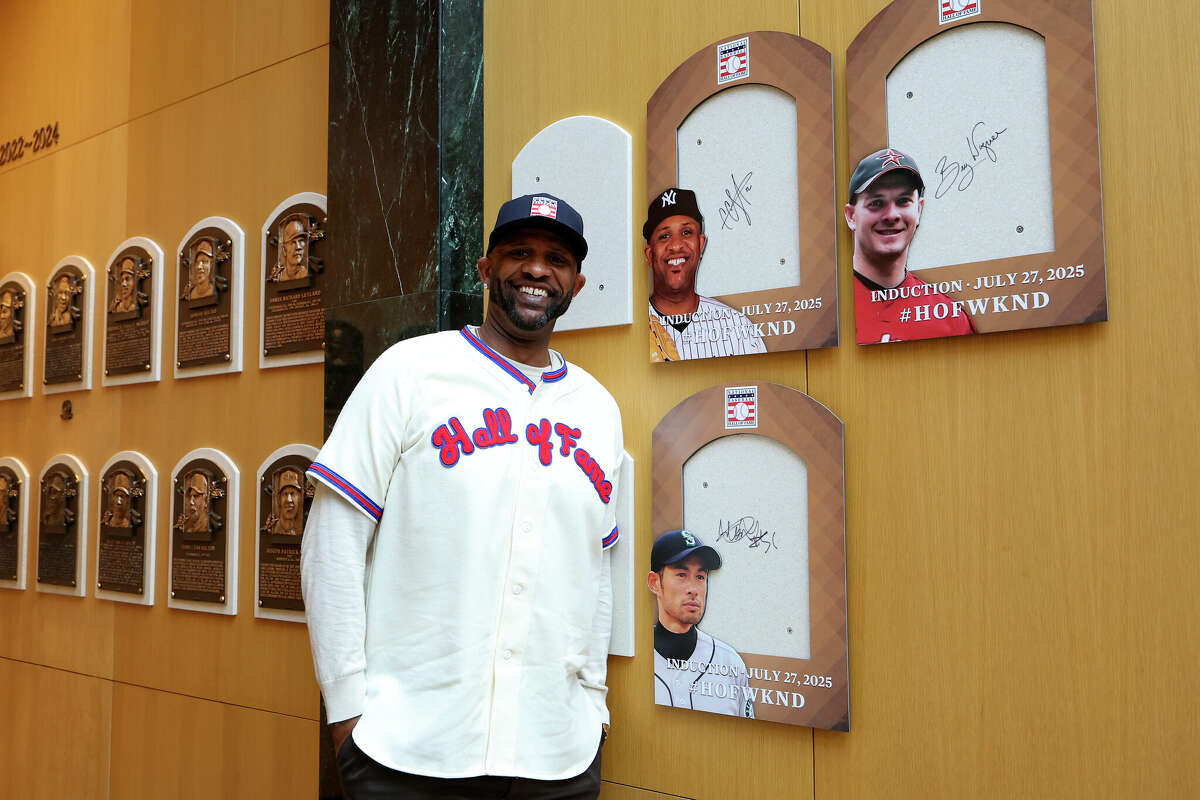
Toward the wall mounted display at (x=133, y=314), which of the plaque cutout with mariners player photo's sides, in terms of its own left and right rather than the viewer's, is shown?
right

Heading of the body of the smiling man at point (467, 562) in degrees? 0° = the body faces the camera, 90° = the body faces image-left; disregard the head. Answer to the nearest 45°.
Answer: approximately 315°

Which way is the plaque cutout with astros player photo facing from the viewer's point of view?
toward the camera

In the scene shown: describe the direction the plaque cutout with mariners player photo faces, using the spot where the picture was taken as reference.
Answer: facing the viewer and to the left of the viewer

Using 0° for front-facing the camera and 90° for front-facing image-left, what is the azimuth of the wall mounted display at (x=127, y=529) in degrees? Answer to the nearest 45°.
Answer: approximately 45°

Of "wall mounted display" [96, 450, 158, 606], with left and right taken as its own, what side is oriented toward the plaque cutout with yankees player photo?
left

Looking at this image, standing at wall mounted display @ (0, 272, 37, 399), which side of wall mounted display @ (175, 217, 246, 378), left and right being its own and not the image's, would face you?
right

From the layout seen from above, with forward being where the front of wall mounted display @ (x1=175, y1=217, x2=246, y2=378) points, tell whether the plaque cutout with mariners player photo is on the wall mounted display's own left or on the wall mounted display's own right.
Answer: on the wall mounted display's own left

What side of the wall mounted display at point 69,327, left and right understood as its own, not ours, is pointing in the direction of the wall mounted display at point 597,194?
left

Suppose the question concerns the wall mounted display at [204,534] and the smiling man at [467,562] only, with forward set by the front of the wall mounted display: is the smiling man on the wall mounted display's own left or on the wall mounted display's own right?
on the wall mounted display's own left
